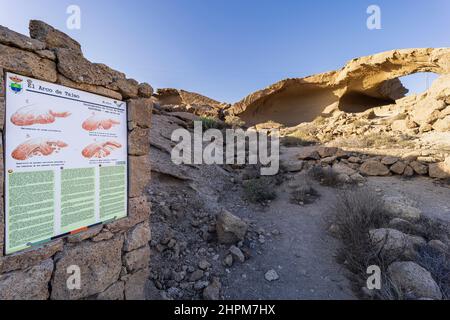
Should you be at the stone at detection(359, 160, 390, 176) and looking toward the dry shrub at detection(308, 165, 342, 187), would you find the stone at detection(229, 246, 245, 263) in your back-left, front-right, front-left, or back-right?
front-left

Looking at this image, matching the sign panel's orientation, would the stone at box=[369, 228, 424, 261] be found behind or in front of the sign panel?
in front

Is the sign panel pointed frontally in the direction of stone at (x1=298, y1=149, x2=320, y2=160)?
no

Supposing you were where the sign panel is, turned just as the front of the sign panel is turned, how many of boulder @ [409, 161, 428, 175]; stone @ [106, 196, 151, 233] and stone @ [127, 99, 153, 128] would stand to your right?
0

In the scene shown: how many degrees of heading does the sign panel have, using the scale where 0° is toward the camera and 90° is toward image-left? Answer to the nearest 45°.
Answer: approximately 315°
